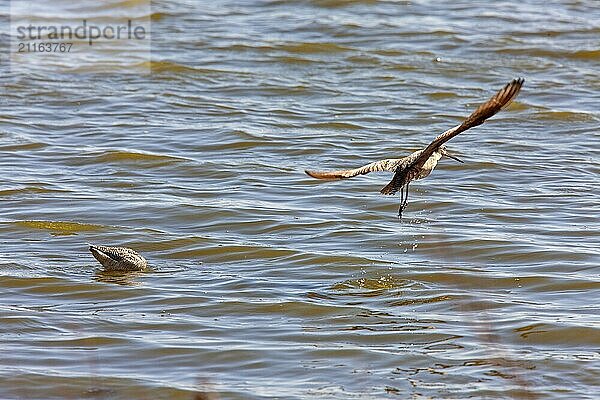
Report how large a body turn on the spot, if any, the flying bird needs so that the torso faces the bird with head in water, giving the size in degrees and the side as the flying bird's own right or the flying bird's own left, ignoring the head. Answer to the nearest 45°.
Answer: approximately 135° to the flying bird's own left

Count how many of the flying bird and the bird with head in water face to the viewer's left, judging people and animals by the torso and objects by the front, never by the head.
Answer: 0

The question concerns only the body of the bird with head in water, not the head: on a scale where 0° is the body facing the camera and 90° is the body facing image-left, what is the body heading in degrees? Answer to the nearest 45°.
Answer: approximately 270°

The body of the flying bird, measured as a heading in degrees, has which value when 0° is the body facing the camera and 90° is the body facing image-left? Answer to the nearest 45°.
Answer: approximately 225°
